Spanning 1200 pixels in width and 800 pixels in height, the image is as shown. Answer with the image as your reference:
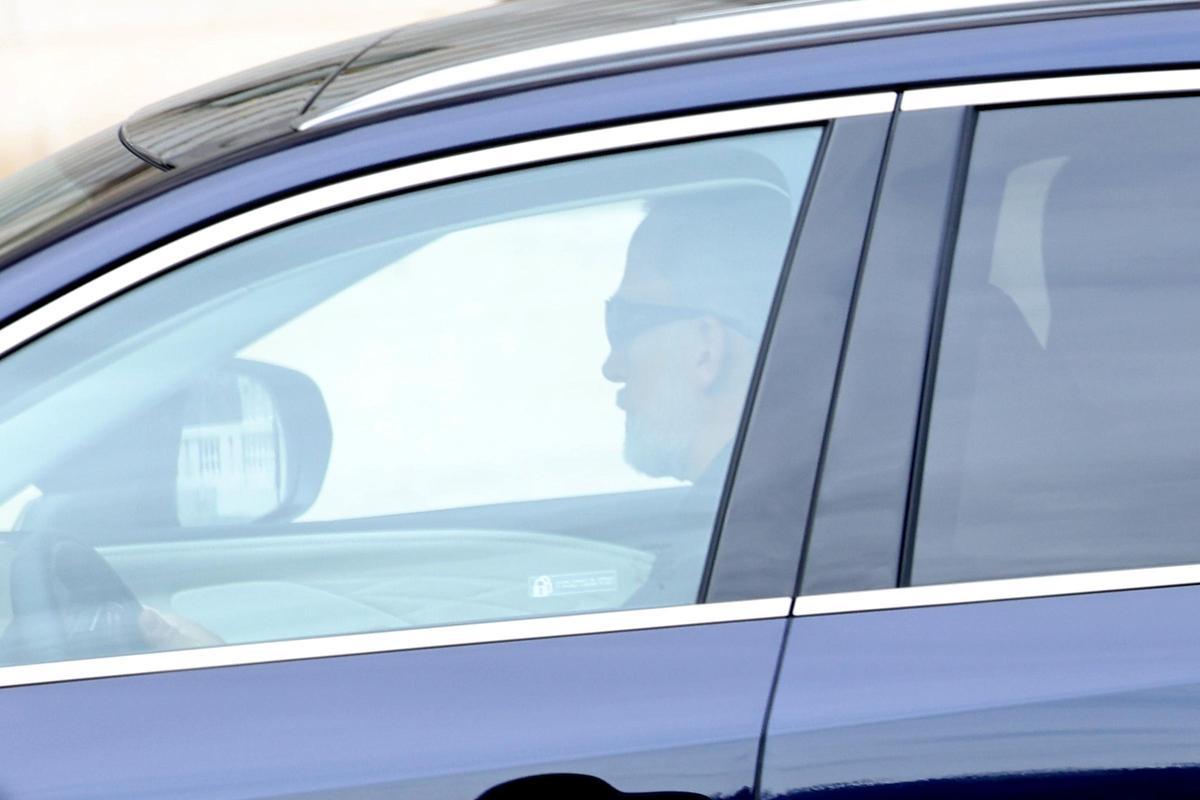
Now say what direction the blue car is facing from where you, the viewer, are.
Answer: facing to the left of the viewer

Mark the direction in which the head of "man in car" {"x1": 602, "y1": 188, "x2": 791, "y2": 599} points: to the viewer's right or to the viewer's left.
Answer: to the viewer's left

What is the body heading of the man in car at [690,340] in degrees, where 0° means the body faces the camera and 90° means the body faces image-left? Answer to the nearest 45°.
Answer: approximately 90°
